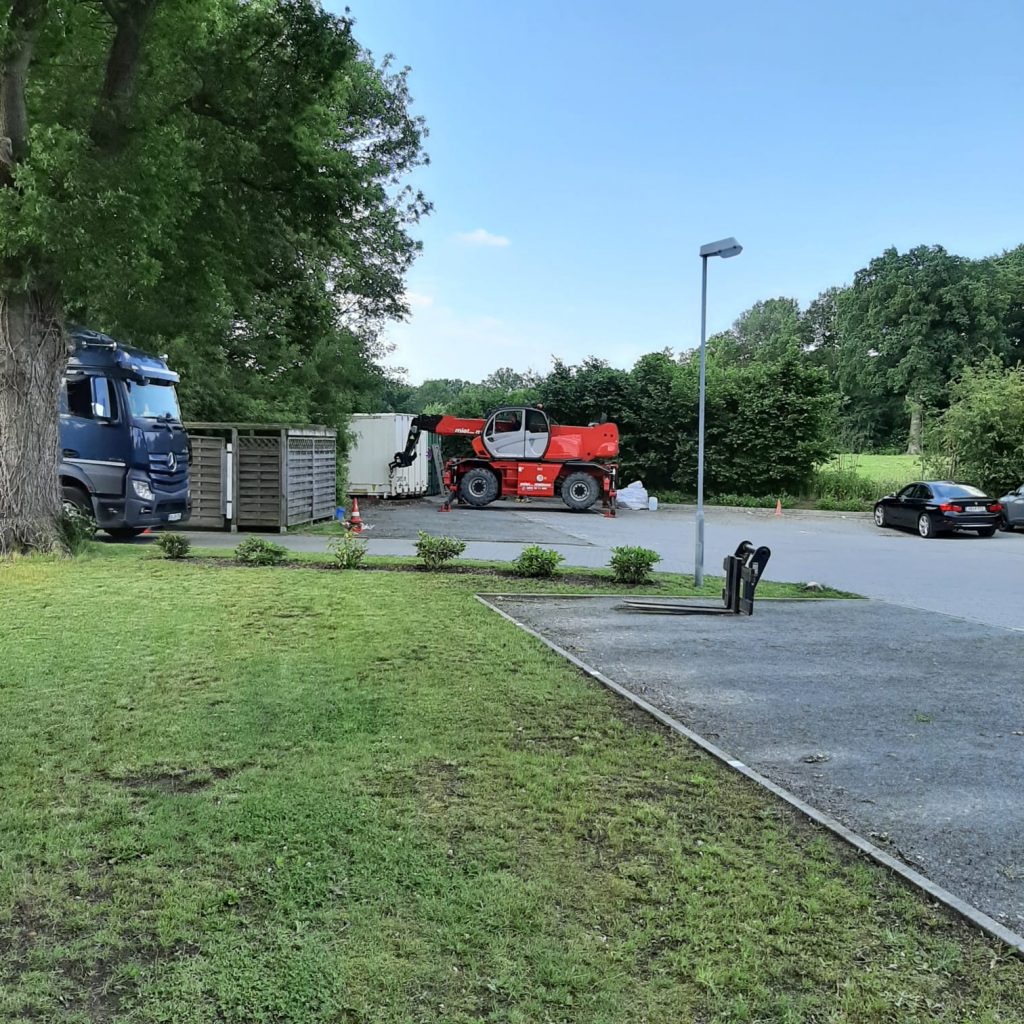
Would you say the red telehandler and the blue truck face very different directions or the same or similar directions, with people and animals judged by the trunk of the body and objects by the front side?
very different directions

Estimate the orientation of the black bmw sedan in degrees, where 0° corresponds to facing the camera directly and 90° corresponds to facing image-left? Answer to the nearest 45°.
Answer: approximately 135°

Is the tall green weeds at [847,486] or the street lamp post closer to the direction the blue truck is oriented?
the street lamp post

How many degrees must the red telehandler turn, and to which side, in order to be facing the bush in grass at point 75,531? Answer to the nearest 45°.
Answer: approximately 45° to its left

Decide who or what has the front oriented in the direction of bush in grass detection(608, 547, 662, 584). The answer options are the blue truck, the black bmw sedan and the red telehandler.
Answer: the blue truck

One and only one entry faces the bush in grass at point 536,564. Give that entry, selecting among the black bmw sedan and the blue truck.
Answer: the blue truck

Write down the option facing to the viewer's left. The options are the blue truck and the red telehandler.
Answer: the red telehandler

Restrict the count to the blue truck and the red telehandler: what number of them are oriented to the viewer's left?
1

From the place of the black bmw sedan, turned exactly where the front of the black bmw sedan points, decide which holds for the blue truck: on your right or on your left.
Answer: on your left

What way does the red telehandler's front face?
to the viewer's left

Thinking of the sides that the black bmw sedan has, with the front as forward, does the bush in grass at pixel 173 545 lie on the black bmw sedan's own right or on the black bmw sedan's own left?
on the black bmw sedan's own left

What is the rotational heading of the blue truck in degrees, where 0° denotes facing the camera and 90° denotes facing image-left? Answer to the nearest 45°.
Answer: approximately 315°

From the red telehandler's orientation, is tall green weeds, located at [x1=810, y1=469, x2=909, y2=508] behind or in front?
behind
